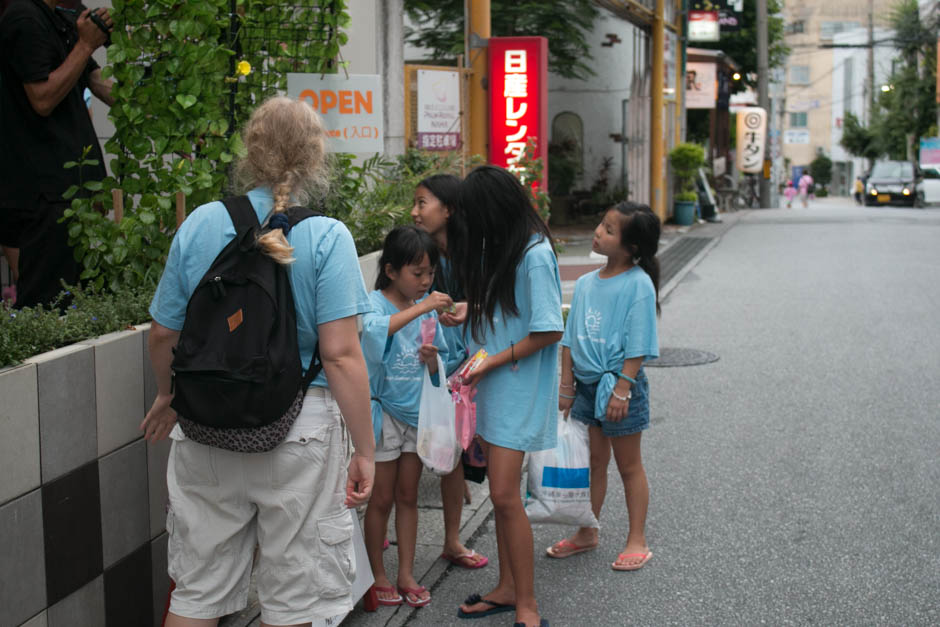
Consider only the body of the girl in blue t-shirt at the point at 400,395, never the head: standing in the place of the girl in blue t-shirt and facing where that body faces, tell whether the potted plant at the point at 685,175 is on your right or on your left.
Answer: on your left

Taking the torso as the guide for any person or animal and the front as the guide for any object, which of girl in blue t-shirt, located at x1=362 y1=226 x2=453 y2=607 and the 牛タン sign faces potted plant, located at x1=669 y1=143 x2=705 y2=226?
the 牛タン sign

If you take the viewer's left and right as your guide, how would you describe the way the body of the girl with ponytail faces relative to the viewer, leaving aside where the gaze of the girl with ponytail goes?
facing the viewer and to the left of the viewer

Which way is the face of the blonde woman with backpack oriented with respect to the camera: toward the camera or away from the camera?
away from the camera

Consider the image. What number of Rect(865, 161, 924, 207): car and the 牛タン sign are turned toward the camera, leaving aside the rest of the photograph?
2

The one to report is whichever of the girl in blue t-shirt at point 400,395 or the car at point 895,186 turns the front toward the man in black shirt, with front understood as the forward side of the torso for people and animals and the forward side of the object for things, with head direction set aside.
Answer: the car

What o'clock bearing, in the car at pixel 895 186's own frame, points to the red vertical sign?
The red vertical sign is roughly at 12 o'clock from the car.

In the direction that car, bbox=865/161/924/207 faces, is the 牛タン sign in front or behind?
in front

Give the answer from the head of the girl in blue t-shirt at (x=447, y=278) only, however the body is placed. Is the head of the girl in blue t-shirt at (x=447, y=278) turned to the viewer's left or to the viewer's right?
to the viewer's left

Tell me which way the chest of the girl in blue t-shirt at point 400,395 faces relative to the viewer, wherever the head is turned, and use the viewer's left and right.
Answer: facing the viewer and to the right of the viewer

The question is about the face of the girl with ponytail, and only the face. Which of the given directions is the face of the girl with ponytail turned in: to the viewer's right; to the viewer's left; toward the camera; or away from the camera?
to the viewer's left

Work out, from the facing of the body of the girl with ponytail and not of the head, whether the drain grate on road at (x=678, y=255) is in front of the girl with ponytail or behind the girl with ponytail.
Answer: behind

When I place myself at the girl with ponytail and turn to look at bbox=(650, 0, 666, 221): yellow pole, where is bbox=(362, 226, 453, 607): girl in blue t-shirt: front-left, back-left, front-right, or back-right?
back-left
